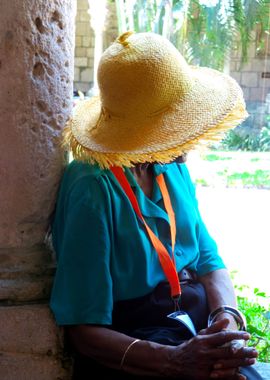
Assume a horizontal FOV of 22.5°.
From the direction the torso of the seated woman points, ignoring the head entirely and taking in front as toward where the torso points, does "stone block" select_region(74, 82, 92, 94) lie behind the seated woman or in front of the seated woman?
behind

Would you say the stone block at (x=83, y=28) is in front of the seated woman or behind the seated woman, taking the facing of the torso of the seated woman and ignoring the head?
behind

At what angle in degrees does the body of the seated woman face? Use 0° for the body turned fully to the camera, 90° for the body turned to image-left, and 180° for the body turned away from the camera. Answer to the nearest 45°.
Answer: approximately 315°
